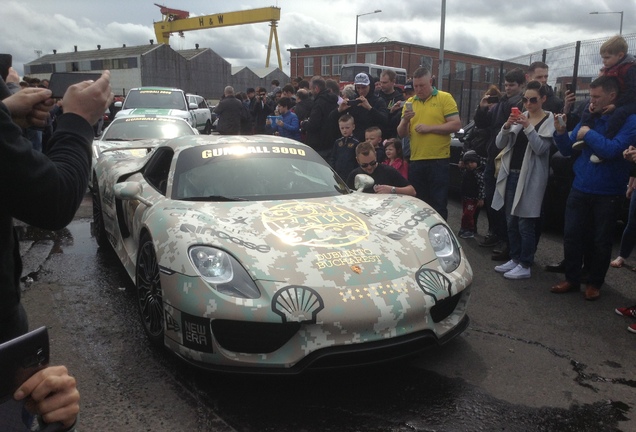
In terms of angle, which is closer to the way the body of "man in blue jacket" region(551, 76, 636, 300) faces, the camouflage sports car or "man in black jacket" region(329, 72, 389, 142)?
the camouflage sports car

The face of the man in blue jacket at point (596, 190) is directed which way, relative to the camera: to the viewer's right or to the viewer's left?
to the viewer's left

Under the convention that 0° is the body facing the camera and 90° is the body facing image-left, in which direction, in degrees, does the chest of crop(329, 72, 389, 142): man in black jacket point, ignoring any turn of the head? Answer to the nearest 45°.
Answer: approximately 45°

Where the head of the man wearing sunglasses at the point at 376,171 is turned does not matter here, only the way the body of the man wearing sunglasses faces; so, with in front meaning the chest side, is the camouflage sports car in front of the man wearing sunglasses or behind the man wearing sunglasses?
in front

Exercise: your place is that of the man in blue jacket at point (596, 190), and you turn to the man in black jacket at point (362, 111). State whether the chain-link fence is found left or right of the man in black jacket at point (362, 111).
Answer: right

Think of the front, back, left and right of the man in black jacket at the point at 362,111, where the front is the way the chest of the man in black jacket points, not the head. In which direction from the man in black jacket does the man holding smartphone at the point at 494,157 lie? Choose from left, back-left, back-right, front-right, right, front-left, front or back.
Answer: left

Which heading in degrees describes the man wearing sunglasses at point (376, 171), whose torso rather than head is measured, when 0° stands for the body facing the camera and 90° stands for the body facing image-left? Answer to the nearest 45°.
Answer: approximately 0°

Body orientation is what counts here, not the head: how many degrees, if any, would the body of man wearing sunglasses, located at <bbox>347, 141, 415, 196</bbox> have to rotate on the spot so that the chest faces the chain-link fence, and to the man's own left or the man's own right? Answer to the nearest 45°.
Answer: approximately 135° to the man's own left

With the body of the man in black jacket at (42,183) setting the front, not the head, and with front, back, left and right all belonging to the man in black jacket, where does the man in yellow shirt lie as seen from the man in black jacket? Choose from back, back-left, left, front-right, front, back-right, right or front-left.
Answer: front-left
